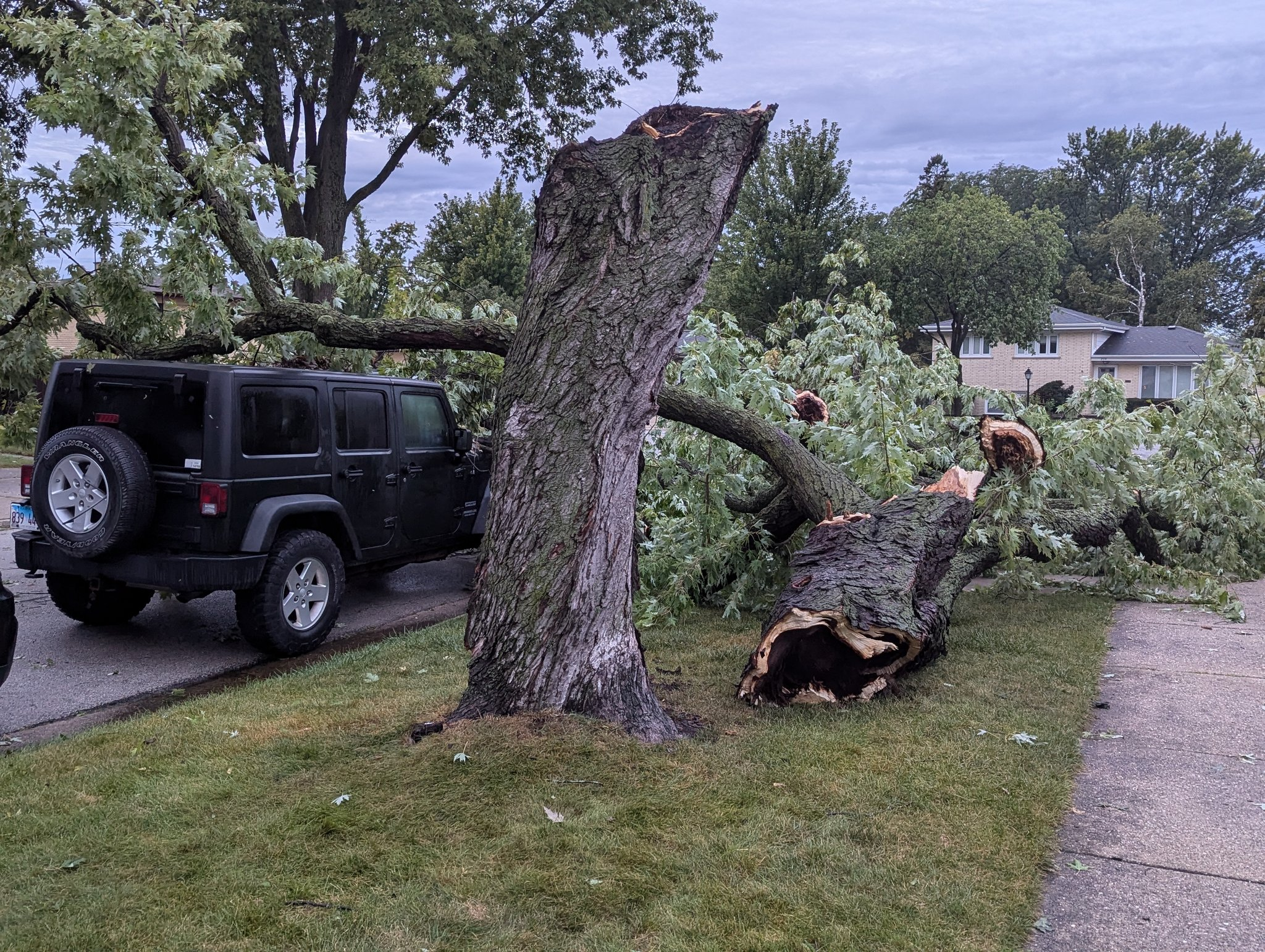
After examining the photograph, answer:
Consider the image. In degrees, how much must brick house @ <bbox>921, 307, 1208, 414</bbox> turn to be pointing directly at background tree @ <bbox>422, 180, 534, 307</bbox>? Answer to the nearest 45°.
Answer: approximately 45° to its right

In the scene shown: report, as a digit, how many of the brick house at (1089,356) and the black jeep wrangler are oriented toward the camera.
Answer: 1

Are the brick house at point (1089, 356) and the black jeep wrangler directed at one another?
yes

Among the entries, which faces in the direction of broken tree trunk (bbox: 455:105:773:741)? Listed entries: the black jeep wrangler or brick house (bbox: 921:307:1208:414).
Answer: the brick house

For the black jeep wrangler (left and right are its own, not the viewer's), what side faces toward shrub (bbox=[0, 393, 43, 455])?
left

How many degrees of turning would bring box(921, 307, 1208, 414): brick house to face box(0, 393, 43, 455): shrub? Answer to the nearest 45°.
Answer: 0° — it already faces it

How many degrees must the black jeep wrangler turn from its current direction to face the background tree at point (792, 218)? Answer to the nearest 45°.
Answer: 0° — it already faces it

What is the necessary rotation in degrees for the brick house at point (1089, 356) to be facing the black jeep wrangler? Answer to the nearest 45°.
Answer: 0° — it already faces it

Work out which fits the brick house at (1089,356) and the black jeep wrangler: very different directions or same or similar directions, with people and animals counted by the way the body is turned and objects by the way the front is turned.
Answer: very different directions

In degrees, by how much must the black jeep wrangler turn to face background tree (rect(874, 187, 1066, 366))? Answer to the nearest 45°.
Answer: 0° — it already faces it

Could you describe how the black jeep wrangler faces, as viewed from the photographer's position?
facing away from the viewer and to the right of the viewer
